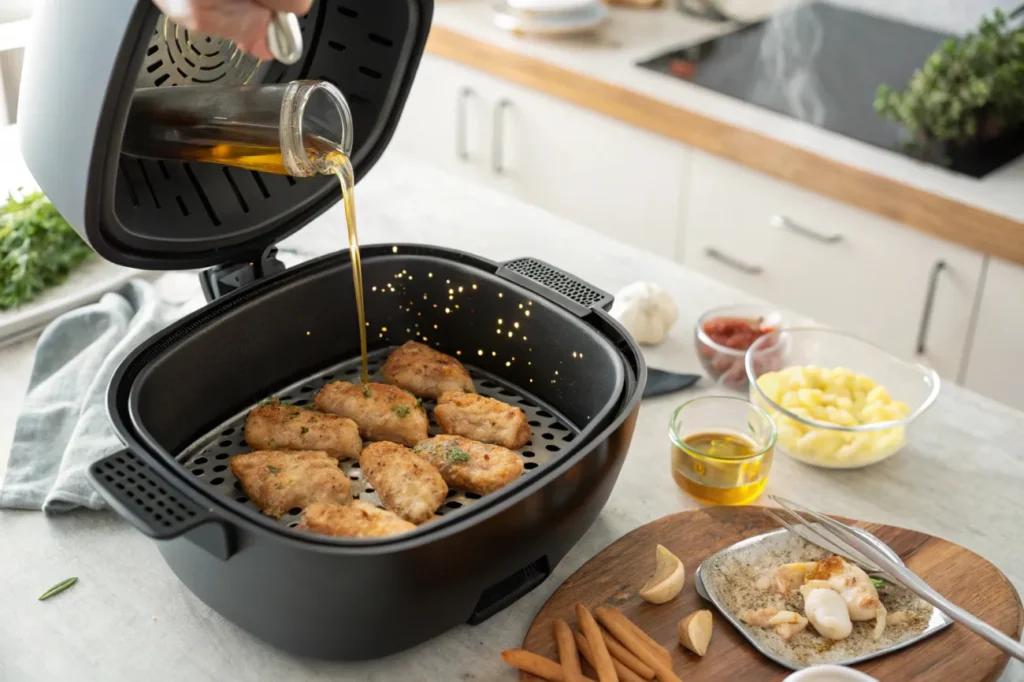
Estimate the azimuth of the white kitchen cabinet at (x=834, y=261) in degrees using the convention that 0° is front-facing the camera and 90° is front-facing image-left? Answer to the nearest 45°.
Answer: approximately 45°

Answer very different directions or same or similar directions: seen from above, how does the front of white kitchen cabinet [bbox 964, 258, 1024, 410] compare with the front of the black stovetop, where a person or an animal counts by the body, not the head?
same or similar directions

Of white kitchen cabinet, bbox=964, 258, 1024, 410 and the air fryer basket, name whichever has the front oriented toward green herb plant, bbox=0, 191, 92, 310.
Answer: the white kitchen cabinet

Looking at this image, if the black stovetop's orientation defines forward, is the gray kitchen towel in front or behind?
in front

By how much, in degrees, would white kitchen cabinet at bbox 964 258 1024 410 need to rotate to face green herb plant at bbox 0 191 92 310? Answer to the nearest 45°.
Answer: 0° — it already faces it

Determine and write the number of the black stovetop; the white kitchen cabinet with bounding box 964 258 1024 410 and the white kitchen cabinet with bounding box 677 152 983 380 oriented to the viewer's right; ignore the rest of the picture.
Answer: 0

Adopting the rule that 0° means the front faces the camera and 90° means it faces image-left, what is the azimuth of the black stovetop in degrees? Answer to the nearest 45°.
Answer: approximately 45°

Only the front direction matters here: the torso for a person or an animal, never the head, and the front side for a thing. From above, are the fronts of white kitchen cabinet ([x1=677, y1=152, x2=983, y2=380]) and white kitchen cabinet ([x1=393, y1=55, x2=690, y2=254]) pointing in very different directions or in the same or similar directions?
same or similar directions

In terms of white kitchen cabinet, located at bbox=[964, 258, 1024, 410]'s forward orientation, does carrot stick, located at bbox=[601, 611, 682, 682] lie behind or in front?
in front

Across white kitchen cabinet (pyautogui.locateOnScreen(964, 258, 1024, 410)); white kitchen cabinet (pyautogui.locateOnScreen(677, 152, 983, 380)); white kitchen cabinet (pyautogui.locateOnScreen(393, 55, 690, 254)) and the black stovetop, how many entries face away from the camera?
0

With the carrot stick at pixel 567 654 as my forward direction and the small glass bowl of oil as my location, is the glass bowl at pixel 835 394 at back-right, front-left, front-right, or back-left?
back-left

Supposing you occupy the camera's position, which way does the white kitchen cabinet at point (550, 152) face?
facing the viewer and to the left of the viewer
